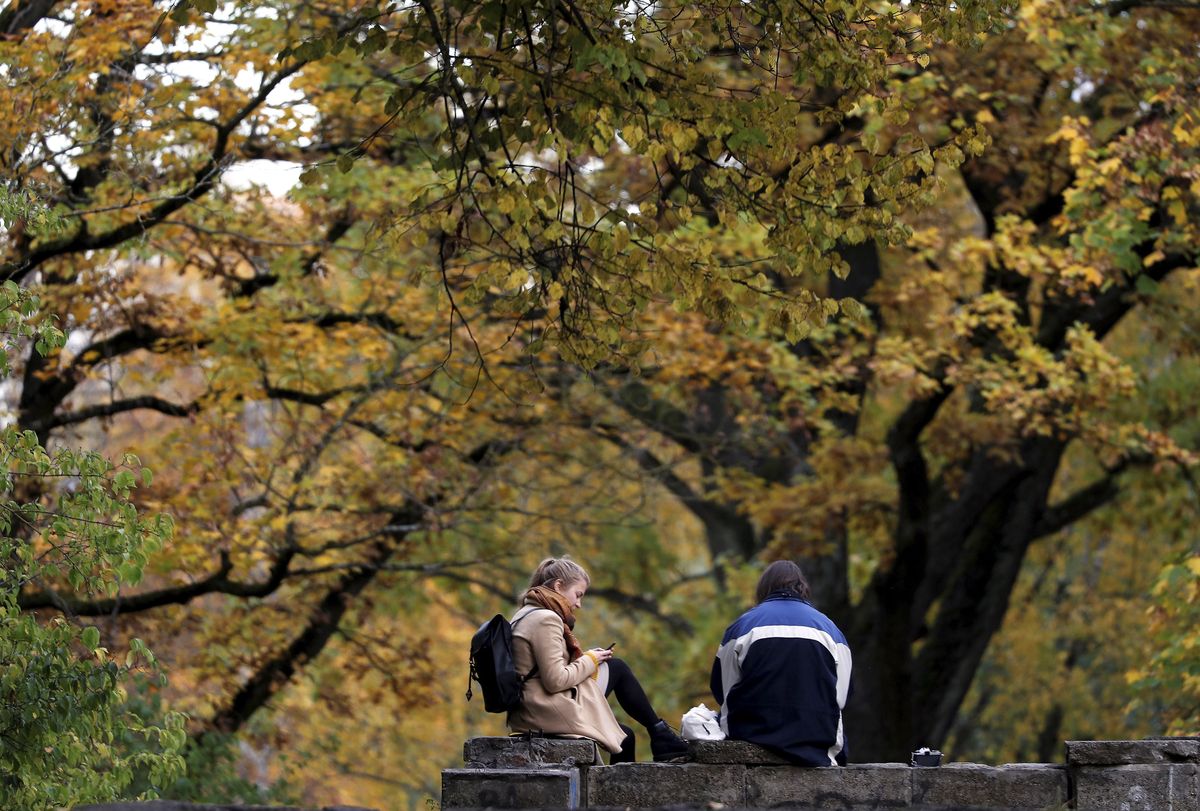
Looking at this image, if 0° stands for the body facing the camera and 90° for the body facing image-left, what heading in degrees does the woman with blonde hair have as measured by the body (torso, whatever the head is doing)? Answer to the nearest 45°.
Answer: approximately 270°

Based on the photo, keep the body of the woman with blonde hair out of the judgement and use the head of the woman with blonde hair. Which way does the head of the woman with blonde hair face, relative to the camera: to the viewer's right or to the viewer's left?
to the viewer's right

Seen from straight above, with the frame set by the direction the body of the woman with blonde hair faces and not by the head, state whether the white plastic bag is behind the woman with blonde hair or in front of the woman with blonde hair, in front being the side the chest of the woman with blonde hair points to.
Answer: in front
